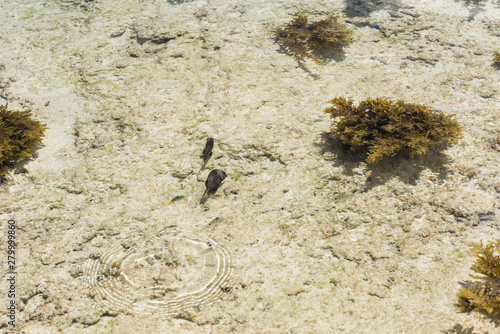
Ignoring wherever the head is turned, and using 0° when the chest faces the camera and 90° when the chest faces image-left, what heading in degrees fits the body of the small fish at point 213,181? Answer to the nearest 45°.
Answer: approximately 225°

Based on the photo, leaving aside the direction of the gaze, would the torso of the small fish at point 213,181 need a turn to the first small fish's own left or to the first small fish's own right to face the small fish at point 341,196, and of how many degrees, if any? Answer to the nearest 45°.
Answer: approximately 45° to the first small fish's own right

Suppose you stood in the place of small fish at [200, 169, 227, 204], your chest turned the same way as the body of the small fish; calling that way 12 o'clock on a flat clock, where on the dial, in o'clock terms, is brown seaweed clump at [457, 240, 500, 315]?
The brown seaweed clump is roughly at 3 o'clock from the small fish.

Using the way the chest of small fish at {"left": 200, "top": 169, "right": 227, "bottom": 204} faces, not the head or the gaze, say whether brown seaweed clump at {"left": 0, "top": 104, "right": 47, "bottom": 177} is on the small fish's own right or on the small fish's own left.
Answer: on the small fish's own left
